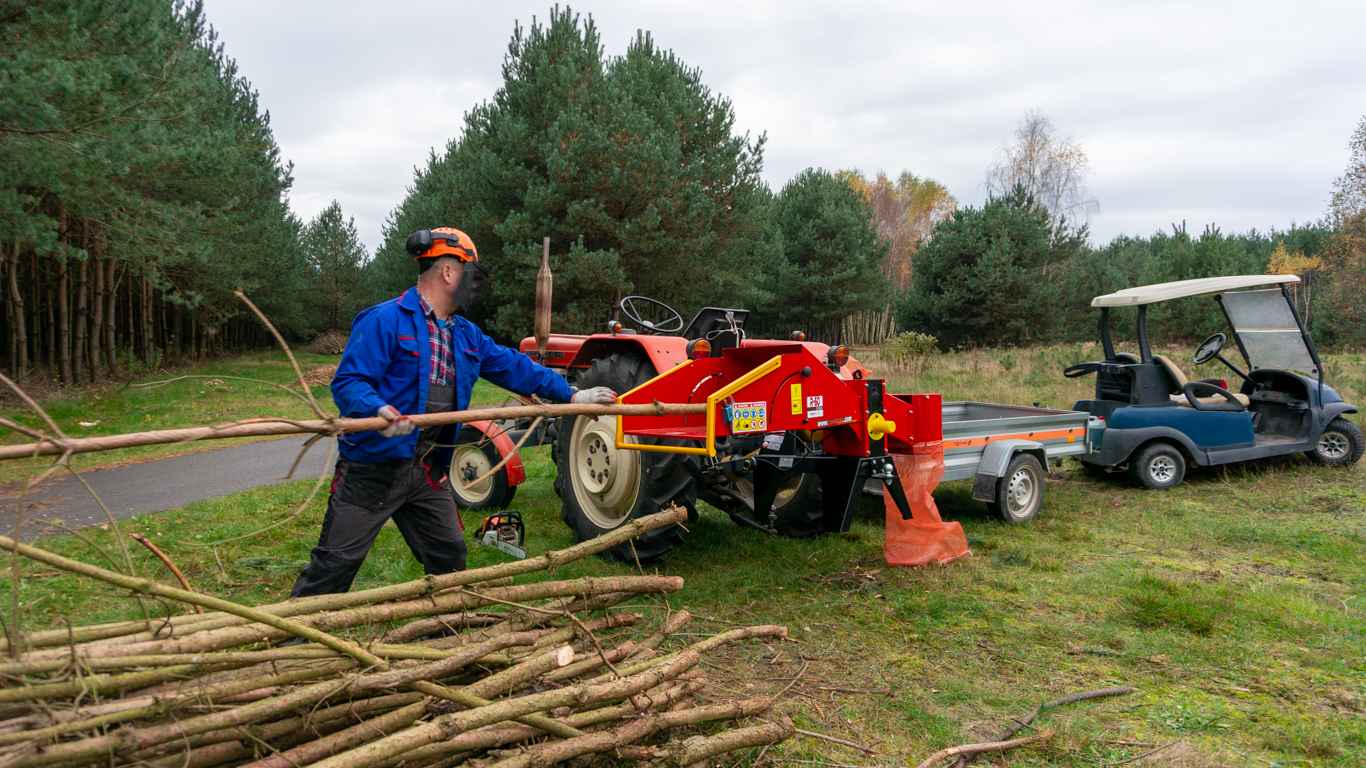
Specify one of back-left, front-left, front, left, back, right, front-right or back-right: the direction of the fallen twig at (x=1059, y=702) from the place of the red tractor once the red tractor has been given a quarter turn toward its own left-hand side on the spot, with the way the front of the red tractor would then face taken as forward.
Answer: left

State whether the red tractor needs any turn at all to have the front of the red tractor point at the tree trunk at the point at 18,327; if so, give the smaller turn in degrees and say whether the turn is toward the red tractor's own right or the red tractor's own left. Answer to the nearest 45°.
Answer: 0° — it already faces it

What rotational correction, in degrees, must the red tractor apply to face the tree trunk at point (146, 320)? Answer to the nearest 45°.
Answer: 0° — it already faces it

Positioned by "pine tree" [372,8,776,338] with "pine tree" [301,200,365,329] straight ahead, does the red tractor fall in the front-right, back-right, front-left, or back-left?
back-left

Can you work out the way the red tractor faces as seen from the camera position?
facing away from the viewer and to the left of the viewer

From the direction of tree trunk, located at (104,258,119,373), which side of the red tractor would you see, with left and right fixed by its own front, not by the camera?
front

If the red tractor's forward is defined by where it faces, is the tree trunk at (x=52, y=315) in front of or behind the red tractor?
in front

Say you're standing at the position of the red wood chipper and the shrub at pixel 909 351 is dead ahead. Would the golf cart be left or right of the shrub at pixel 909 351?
right

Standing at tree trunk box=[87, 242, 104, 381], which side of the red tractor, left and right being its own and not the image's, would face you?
front

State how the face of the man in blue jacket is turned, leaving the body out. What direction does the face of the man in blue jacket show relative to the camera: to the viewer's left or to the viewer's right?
to the viewer's right
